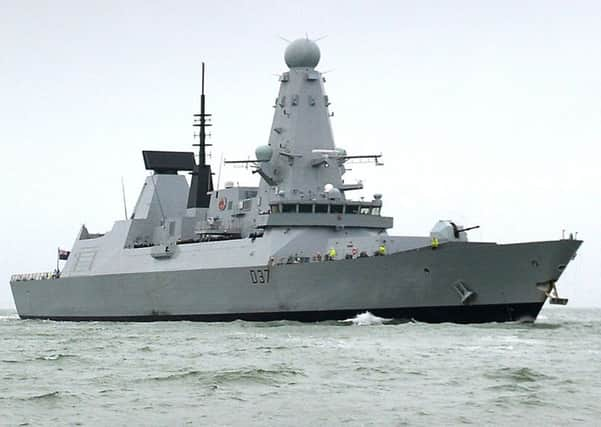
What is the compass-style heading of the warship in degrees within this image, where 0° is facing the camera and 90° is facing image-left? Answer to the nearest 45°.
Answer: approximately 315°
